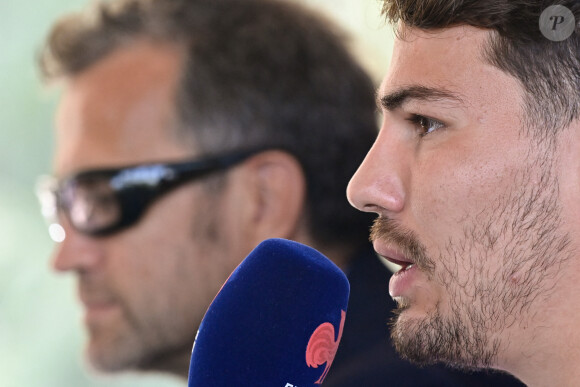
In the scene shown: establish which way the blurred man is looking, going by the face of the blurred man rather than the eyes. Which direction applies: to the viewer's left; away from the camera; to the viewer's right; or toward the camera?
to the viewer's left

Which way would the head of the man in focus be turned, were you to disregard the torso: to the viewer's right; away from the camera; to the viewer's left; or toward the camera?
to the viewer's left
